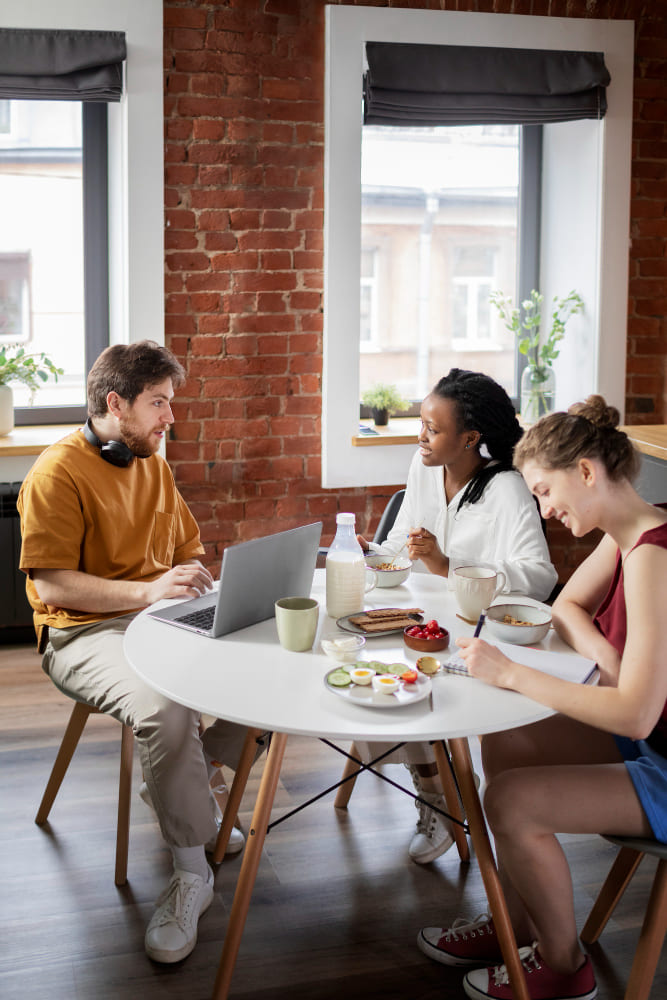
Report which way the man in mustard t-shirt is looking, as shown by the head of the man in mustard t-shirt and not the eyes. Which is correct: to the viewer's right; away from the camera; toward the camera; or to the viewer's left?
to the viewer's right

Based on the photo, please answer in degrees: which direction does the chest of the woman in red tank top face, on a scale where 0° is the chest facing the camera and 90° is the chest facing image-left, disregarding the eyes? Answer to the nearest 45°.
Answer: approximately 90°

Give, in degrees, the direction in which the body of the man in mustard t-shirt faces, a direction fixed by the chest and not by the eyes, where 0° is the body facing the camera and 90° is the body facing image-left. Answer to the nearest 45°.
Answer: approximately 315°

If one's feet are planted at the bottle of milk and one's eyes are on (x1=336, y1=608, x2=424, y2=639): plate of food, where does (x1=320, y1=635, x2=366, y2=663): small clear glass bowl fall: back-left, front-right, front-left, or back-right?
front-right

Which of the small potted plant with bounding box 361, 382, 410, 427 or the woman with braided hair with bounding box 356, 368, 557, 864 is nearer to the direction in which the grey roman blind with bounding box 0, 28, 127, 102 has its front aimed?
the woman with braided hair

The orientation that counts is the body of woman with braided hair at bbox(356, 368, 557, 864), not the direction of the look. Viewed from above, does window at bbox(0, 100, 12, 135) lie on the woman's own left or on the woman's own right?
on the woman's own right

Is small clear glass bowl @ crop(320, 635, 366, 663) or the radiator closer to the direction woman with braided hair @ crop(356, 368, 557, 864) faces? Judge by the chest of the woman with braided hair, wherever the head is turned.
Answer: the small clear glass bowl

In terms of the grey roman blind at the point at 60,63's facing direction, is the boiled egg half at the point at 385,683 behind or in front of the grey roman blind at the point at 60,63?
in front

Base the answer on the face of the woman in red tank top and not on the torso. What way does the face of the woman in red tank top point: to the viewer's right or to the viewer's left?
to the viewer's left

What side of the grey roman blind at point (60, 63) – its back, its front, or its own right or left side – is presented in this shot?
front
